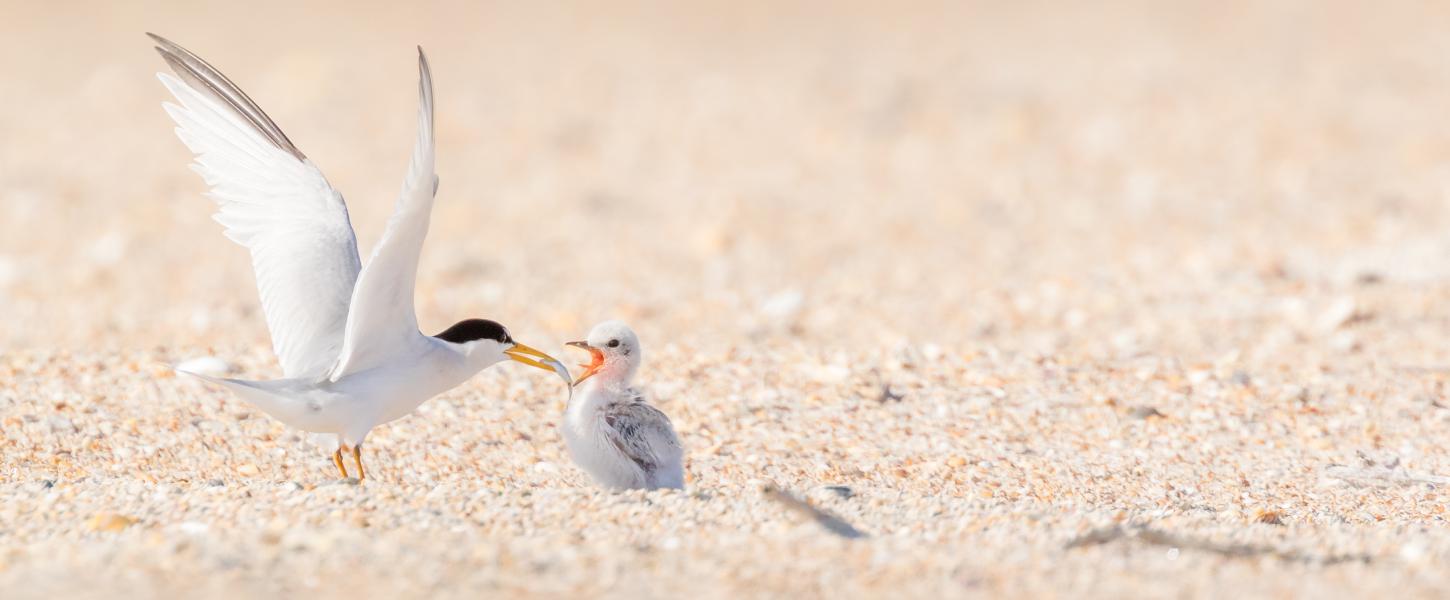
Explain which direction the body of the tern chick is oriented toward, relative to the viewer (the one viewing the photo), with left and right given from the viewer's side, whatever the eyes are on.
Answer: facing to the left of the viewer

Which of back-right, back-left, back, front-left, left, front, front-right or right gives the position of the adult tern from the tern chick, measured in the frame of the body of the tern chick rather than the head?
front
